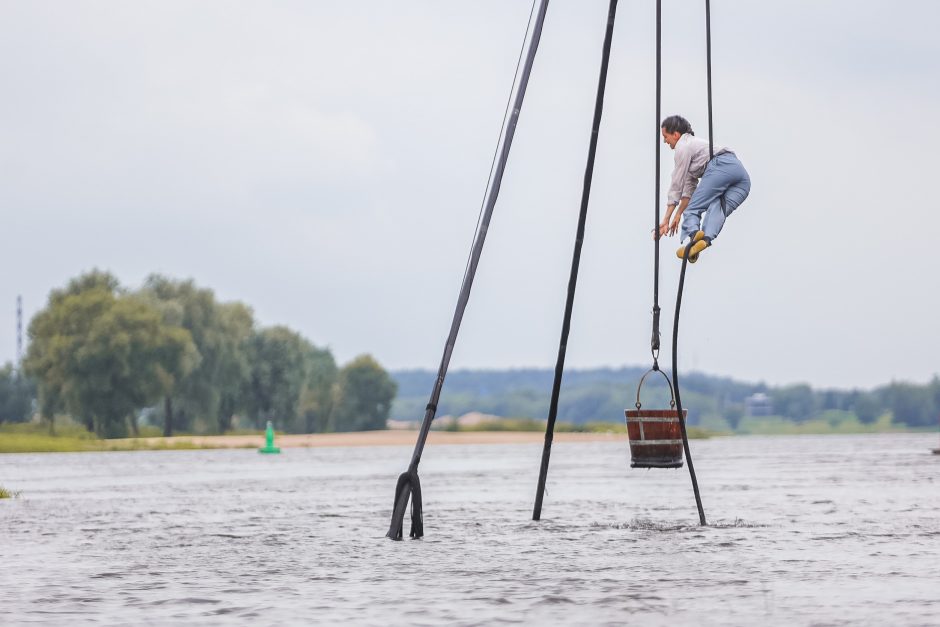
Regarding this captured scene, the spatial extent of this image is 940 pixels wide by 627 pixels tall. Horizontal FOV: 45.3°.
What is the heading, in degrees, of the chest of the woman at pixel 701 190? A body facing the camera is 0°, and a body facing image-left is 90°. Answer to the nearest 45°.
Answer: approximately 90°

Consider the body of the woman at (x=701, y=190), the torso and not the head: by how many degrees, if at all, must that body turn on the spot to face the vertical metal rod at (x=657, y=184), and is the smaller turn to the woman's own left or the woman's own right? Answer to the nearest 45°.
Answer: approximately 45° to the woman's own right
